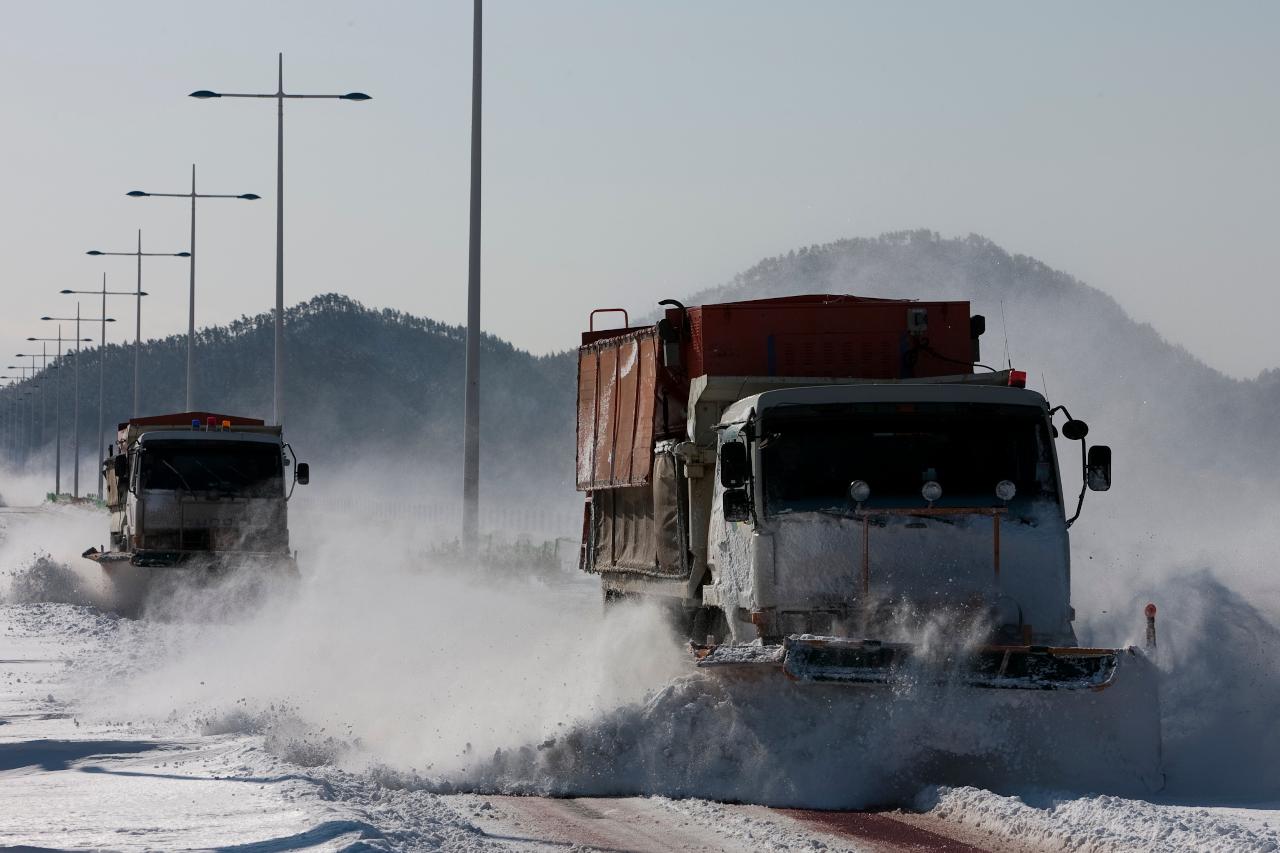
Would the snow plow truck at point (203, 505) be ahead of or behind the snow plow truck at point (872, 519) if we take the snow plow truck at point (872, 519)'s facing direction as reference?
behind

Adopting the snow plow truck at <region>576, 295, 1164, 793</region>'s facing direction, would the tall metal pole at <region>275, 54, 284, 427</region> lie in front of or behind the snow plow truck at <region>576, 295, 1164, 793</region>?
behind

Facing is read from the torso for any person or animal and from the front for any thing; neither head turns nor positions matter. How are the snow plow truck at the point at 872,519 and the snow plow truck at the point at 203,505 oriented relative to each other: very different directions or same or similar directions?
same or similar directions

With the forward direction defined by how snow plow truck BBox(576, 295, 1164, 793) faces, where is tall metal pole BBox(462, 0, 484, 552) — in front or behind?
behind

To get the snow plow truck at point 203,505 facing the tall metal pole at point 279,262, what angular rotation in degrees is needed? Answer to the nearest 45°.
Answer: approximately 180°

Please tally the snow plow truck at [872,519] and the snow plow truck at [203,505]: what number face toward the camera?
2

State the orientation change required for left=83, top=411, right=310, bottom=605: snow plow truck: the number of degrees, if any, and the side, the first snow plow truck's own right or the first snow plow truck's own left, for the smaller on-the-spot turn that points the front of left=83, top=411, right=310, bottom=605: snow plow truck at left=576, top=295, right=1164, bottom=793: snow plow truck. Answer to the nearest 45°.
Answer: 0° — it already faces it

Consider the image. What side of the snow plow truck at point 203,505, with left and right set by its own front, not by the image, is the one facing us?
front
